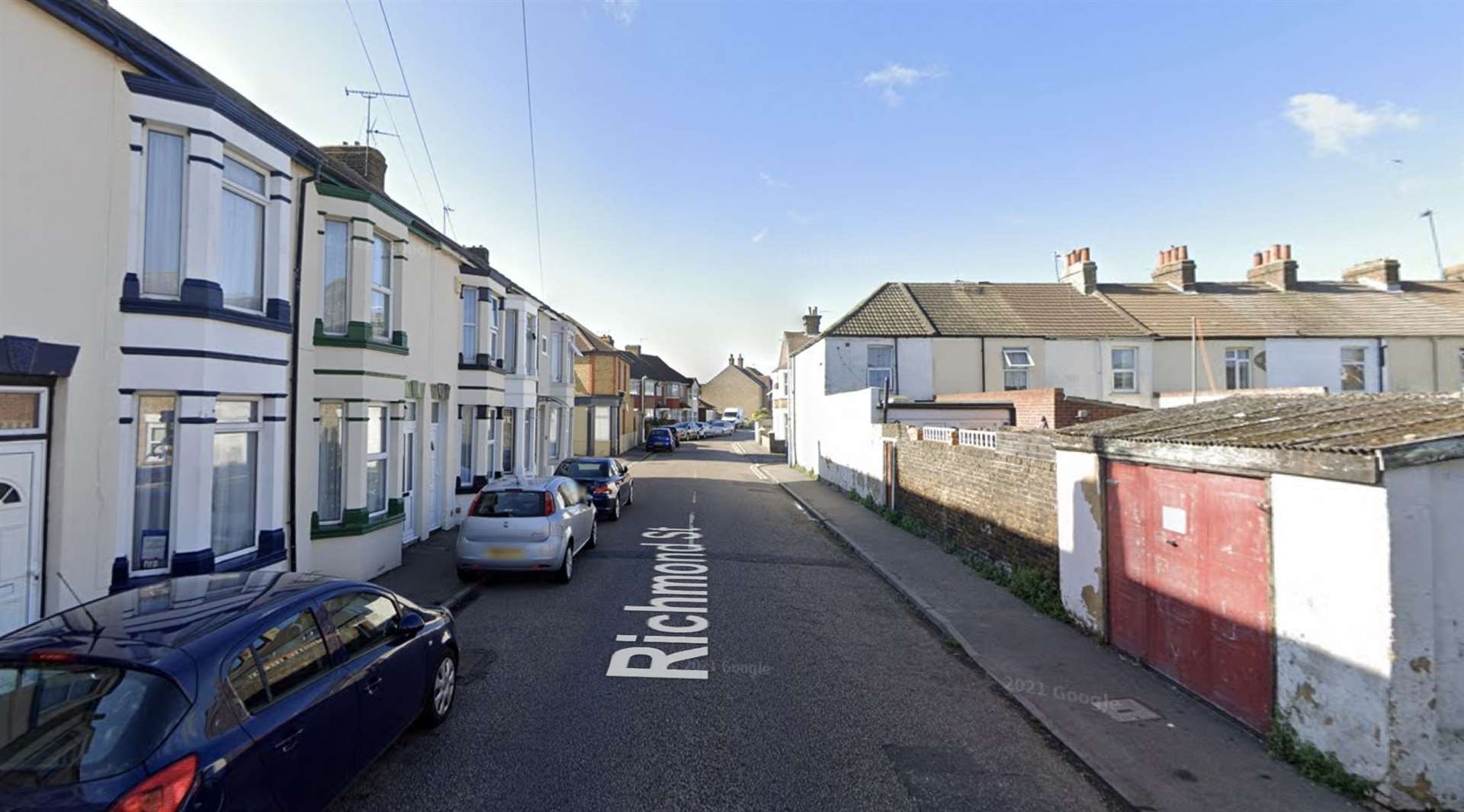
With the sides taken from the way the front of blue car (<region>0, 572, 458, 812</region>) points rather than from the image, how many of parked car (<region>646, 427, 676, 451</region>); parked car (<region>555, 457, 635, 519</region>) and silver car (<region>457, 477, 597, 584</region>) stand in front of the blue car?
3

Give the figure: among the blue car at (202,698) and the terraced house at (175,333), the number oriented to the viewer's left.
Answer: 0

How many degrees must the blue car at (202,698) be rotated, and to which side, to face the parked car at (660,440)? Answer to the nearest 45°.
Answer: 0° — it already faces it

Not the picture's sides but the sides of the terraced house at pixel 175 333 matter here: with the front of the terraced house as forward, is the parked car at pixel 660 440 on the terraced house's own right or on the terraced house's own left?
on the terraced house's own left

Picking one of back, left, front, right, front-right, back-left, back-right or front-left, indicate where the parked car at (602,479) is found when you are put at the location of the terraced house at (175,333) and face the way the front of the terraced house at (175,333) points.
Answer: left

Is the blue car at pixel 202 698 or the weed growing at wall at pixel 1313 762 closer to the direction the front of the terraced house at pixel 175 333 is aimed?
the weed growing at wall

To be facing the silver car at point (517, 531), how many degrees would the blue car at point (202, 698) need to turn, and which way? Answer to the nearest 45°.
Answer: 0° — it already faces it

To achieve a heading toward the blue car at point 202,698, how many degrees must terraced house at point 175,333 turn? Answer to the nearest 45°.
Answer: approximately 45° to its right

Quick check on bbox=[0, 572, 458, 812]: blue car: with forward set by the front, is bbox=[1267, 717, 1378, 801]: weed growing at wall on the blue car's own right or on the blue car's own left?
on the blue car's own right

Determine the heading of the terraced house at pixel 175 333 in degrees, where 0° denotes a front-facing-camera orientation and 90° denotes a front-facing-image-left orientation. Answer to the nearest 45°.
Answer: approximately 315°

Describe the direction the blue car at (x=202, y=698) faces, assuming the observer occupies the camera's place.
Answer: facing away from the viewer and to the right of the viewer

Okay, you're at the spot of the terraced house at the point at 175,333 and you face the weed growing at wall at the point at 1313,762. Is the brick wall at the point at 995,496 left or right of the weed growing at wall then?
left

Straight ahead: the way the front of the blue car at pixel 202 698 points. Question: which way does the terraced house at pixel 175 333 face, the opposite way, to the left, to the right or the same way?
to the right

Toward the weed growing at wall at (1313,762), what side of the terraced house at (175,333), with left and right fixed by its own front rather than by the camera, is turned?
front
